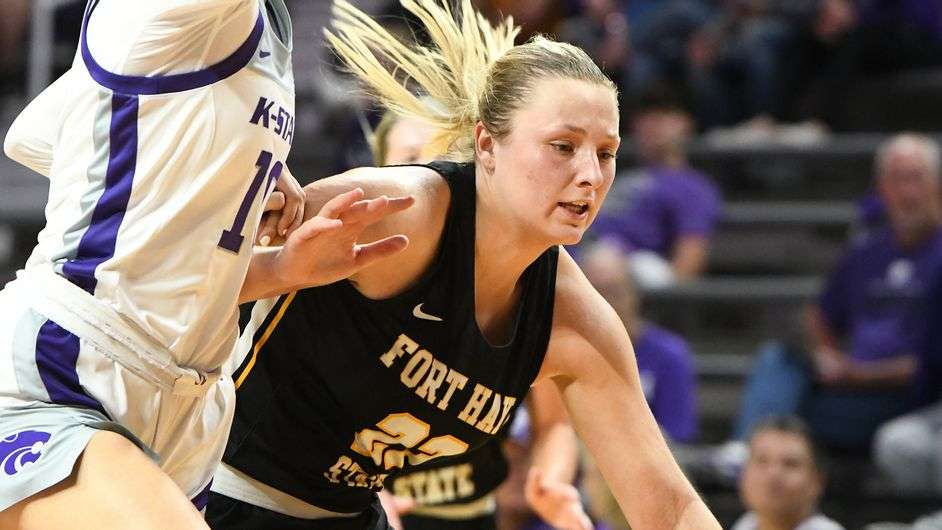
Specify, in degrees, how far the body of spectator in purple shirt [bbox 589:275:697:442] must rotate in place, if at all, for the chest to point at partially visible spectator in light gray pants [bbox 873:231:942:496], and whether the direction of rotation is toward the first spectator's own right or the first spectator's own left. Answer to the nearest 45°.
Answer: approximately 135° to the first spectator's own left

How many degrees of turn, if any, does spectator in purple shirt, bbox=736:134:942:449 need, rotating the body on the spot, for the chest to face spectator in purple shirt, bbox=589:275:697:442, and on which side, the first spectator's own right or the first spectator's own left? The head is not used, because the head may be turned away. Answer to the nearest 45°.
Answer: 0° — they already face them

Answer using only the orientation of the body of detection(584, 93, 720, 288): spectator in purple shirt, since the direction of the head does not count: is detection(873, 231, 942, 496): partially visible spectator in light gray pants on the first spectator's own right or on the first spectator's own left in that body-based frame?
on the first spectator's own left

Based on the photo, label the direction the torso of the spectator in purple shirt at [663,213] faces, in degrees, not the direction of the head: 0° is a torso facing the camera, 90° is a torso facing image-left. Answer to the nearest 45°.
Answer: approximately 45°

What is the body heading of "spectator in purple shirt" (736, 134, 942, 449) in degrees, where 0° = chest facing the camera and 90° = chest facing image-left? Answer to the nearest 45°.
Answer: approximately 45°
